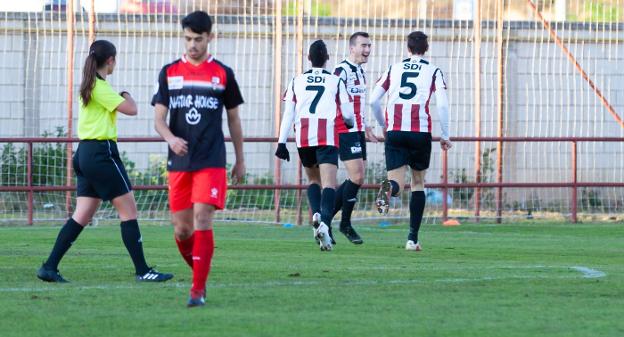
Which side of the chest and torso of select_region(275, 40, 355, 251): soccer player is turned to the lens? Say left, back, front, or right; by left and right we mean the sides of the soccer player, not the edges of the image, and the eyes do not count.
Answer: back

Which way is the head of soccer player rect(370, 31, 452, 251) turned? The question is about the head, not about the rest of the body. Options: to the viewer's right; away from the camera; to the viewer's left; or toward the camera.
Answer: away from the camera

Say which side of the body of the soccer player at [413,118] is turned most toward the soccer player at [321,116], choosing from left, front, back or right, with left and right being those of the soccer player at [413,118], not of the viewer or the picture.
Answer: left

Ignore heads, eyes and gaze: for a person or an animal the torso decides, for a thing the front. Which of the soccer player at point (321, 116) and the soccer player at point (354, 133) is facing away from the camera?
the soccer player at point (321, 116)

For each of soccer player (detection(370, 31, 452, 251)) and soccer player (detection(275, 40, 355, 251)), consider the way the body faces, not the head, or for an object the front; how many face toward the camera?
0

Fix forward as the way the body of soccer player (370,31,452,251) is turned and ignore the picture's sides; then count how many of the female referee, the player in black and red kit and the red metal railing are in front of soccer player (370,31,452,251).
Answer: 1

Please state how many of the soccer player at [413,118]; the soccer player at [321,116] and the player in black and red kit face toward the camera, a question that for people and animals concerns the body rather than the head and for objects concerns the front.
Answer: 1

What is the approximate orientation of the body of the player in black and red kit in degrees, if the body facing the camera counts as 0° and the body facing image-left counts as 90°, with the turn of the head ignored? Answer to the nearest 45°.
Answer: approximately 0°

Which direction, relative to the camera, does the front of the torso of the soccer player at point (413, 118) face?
away from the camera

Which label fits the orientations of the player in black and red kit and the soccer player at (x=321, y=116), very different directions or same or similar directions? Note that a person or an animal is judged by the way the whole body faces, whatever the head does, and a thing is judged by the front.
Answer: very different directions

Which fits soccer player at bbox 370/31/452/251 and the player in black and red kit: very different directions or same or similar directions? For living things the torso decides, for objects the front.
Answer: very different directions

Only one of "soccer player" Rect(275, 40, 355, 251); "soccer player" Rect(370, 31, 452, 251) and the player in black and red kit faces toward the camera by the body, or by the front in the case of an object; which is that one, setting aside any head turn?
the player in black and red kit

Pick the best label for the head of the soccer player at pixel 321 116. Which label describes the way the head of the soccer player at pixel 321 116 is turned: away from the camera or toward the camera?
away from the camera
